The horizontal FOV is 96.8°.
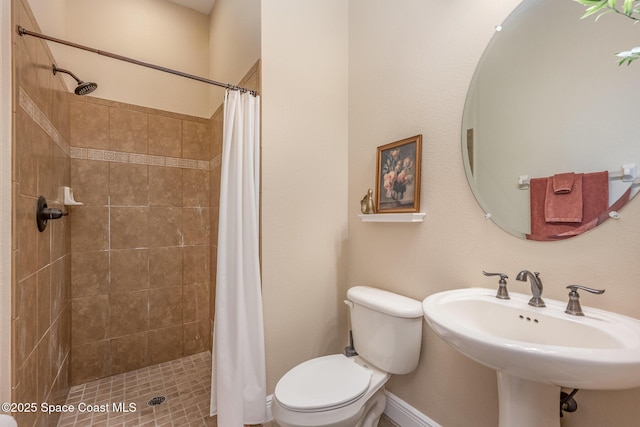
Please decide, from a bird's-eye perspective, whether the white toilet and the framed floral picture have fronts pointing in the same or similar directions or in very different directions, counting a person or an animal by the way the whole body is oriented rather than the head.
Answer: same or similar directions

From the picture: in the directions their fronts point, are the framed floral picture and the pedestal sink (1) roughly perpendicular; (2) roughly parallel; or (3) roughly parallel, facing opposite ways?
roughly parallel

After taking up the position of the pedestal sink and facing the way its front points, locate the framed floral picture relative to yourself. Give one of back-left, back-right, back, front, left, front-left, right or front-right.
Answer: right

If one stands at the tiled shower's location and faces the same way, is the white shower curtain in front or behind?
in front

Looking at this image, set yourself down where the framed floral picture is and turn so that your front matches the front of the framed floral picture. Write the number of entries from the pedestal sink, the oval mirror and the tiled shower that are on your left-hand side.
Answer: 2

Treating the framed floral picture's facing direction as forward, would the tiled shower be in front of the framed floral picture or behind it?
in front

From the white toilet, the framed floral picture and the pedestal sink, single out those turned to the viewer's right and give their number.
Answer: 0

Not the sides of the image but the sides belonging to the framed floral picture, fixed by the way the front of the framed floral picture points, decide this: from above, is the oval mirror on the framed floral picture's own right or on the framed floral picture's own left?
on the framed floral picture's own left

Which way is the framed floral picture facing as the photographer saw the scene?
facing the viewer and to the left of the viewer

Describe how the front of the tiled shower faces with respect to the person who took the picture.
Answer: facing the viewer and to the right of the viewer

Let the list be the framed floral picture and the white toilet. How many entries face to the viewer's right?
0
